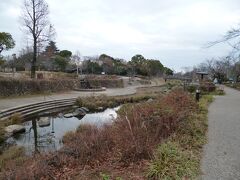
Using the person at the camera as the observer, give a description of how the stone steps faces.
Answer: facing the viewer and to the right of the viewer

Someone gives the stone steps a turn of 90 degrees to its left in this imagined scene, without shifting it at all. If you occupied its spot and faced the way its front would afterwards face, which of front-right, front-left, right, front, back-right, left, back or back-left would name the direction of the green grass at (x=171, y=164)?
back-right

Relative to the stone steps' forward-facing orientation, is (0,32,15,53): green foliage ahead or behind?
behind
